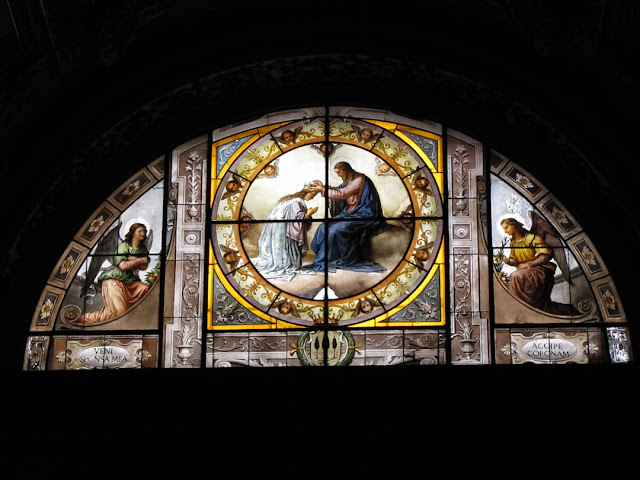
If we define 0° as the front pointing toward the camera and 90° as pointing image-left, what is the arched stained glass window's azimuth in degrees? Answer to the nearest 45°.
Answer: approximately 0°
